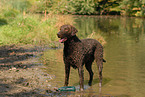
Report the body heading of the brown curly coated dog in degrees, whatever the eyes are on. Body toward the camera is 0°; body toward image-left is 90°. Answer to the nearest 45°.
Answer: approximately 45°
